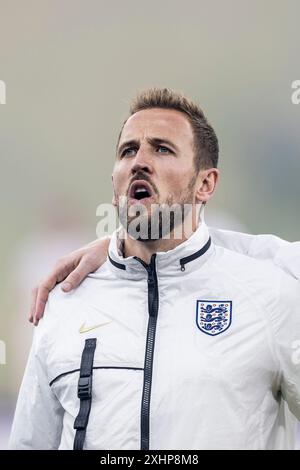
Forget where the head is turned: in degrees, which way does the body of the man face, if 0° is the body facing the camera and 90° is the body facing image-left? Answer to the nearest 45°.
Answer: approximately 0°
